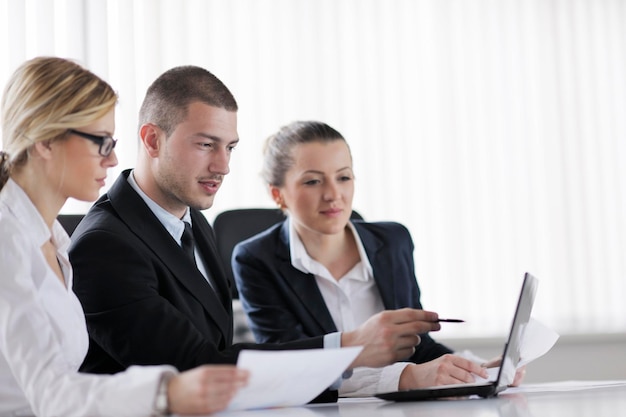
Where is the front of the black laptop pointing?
to the viewer's left

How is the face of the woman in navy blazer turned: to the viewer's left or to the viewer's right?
to the viewer's right

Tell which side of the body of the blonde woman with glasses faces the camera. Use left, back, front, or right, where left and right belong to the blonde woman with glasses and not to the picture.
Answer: right

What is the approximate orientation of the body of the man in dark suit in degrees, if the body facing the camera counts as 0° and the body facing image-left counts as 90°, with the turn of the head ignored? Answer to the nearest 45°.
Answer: approximately 315°

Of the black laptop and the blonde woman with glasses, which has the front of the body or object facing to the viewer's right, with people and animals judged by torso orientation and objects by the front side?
the blonde woman with glasses

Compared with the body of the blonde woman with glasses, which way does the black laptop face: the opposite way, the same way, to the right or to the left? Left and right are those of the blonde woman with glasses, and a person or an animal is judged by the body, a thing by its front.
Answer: the opposite way

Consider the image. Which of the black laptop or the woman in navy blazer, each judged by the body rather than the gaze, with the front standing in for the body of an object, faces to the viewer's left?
the black laptop

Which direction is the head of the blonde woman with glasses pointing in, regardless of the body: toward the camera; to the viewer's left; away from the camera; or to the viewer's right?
to the viewer's right

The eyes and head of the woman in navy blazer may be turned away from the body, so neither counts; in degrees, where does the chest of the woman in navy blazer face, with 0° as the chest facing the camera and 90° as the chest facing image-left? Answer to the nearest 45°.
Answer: approximately 315°
